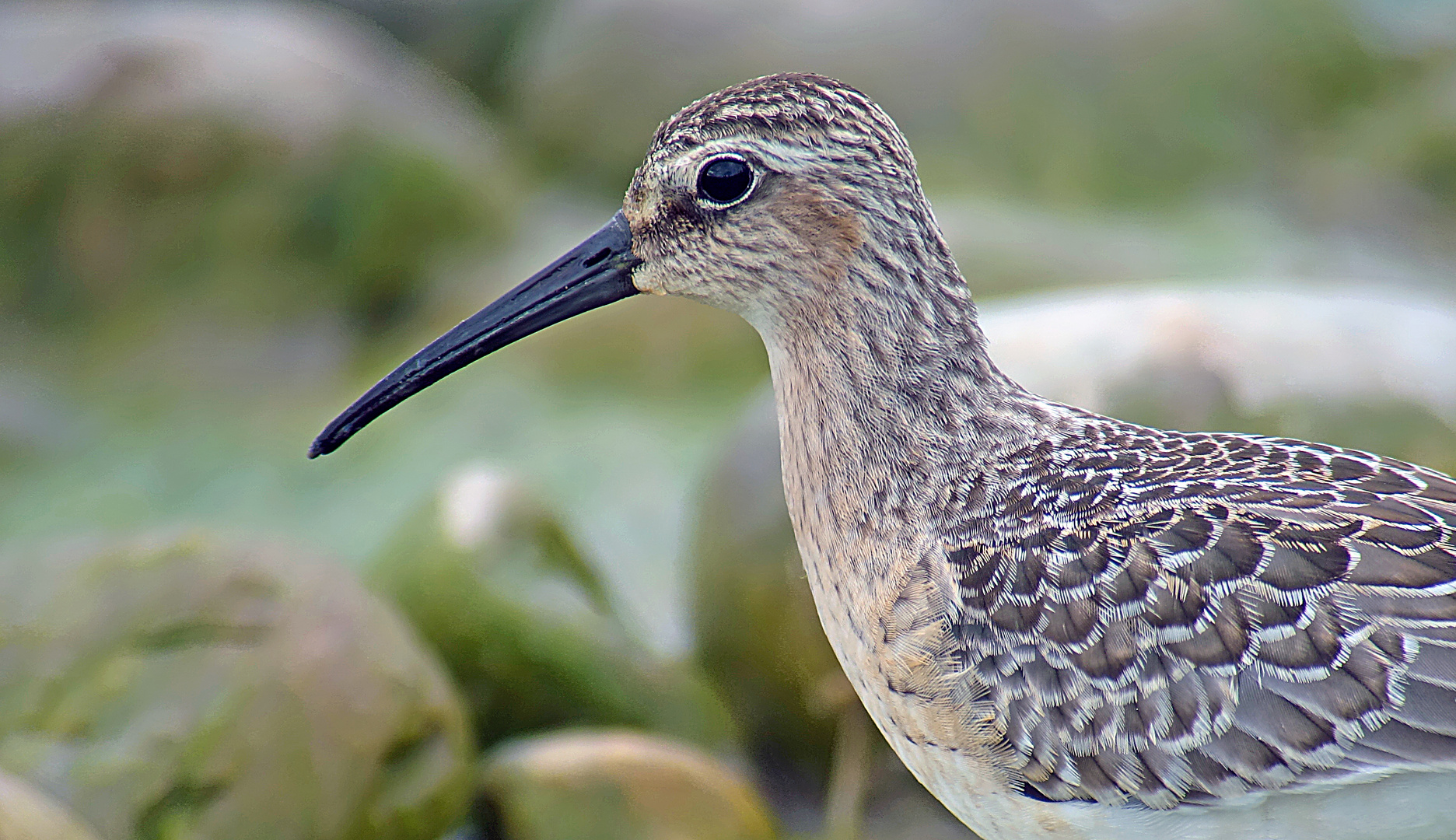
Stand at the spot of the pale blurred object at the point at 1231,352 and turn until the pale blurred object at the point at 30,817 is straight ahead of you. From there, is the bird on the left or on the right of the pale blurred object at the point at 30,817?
left

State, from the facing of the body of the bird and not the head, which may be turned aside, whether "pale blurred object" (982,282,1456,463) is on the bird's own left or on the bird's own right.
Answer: on the bird's own right

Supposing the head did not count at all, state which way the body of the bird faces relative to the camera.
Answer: to the viewer's left

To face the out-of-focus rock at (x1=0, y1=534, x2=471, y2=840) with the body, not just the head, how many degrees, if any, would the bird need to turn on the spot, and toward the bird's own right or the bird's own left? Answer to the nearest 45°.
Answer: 0° — it already faces it

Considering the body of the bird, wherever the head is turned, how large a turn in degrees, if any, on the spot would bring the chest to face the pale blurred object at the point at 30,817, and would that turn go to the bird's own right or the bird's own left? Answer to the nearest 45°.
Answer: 0° — it already faces it

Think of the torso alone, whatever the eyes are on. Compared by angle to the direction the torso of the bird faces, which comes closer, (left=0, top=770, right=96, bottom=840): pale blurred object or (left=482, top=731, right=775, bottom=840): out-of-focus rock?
the pale blurred object
